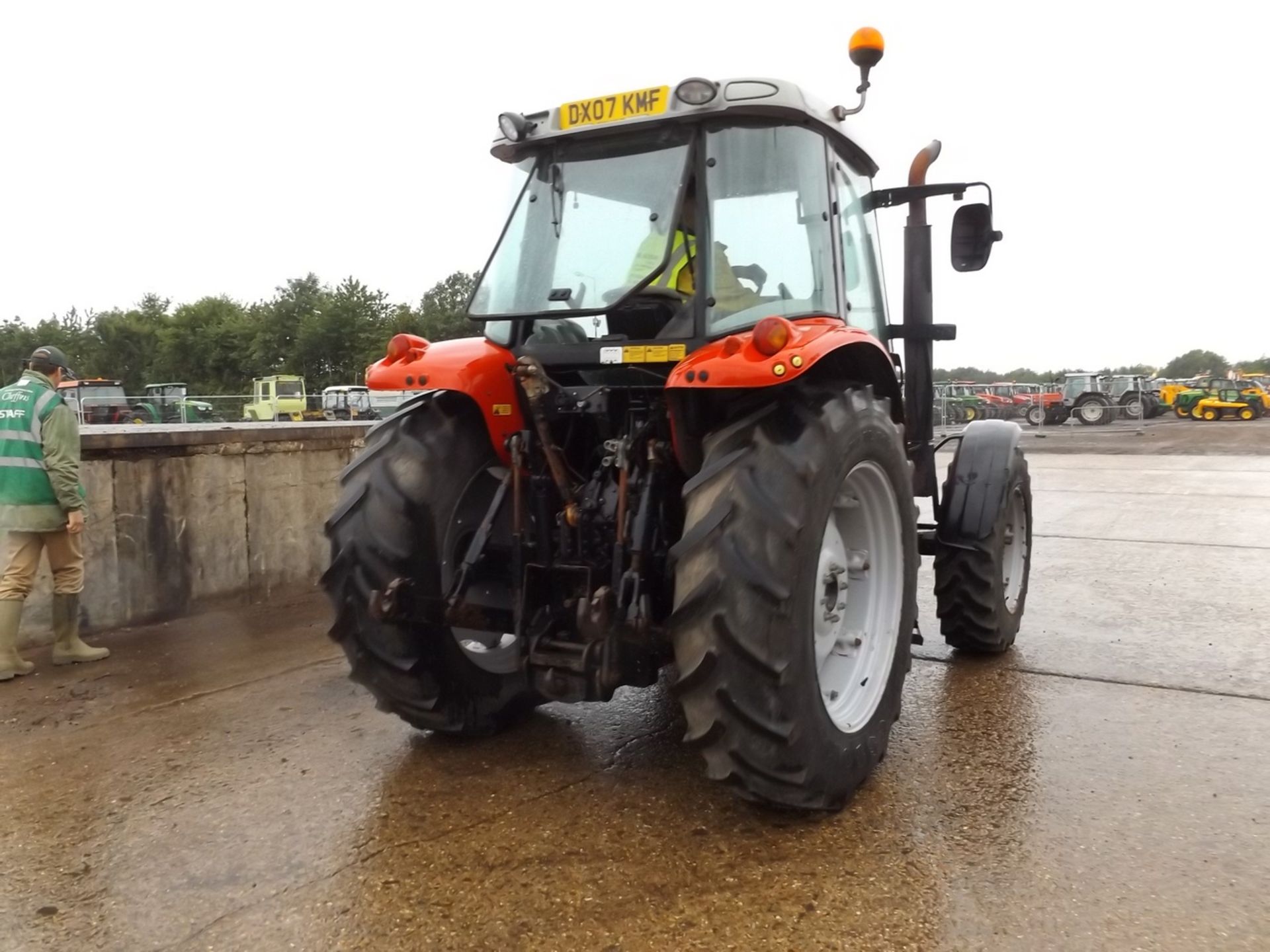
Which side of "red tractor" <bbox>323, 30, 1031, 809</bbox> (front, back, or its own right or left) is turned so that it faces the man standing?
left

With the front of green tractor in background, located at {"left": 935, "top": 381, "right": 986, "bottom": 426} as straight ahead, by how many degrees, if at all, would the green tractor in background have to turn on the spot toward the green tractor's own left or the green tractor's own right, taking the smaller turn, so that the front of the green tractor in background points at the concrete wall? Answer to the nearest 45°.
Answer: approximately 45° to the green tractor's own right

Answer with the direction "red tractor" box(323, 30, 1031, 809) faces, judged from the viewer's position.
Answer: facing away from the viewer and to the right of the viewer

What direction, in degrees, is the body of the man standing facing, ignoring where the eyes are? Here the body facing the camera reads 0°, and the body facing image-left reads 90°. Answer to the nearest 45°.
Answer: approximately 225°

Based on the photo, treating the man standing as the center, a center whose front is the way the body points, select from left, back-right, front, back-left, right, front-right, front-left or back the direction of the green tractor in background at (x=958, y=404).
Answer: front

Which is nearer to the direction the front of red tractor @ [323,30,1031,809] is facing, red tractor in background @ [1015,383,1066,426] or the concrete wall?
the red tractor in background

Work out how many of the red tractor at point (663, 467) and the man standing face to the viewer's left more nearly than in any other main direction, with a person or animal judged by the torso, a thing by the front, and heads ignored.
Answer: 0

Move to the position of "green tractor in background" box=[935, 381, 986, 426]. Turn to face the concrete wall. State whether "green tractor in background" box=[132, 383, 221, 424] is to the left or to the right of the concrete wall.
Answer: right

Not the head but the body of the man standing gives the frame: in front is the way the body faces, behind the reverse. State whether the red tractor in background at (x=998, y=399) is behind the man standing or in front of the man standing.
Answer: in front

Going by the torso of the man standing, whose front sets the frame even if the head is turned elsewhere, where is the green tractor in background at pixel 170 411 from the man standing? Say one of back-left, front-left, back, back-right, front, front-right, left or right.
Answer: front-left

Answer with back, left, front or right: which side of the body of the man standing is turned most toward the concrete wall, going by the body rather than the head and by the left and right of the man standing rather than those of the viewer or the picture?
front

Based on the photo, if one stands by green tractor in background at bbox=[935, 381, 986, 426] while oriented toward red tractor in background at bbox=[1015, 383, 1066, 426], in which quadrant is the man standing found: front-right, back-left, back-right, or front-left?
back-right
